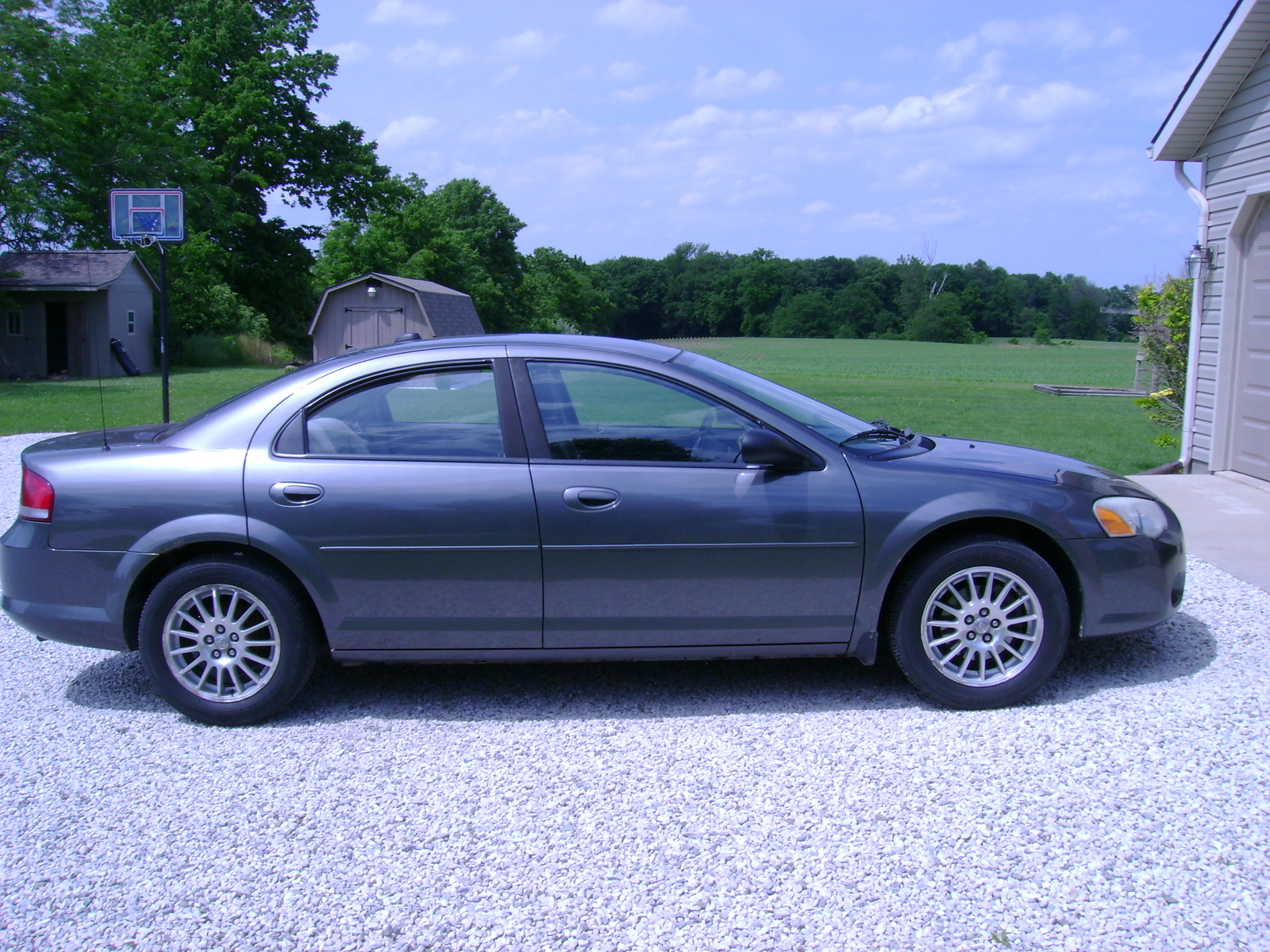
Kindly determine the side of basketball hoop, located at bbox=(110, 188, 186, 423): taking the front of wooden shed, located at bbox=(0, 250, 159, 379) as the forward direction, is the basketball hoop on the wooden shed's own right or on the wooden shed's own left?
on the wooden shed's own left

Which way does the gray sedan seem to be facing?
to the viewer's right

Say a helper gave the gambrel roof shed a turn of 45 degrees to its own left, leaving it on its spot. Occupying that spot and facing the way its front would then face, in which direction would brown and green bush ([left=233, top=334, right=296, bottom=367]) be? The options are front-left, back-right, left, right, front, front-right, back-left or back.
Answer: back-right

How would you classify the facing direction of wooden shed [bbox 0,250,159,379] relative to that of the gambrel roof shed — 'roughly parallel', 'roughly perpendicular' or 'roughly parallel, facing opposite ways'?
roughly parallel

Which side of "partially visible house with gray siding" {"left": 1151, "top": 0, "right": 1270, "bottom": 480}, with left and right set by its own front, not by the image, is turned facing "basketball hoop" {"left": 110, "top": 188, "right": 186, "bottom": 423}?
front

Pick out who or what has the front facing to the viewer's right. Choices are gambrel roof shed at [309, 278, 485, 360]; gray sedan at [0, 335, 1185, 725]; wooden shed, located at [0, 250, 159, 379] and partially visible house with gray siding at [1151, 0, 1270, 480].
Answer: the gray sedan

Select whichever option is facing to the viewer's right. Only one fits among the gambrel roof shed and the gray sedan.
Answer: the gray sedan

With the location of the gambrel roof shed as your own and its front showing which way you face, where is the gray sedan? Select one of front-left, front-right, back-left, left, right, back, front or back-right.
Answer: front-left

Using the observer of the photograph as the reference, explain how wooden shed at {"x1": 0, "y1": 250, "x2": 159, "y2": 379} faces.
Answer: facing the viewer and to the left of the viewer

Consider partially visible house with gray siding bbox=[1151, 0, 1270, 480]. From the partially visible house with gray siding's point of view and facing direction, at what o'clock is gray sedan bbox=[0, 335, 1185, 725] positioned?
The gray sedan is roughly at 11 o'clock from the partially visible house with gray siding.

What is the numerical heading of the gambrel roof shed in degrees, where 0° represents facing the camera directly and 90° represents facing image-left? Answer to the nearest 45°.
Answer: approximately 45°

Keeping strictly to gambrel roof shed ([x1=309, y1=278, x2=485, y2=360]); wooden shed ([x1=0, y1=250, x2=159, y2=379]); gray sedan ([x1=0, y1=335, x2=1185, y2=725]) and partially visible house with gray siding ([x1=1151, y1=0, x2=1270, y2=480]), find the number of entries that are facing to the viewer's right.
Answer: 1

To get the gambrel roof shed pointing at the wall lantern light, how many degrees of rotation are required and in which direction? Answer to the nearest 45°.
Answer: approximately 45° to its left

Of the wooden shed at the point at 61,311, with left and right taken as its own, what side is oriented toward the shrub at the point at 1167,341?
left

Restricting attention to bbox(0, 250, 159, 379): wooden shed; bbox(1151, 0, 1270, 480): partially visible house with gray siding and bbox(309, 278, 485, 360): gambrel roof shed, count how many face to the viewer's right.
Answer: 0
